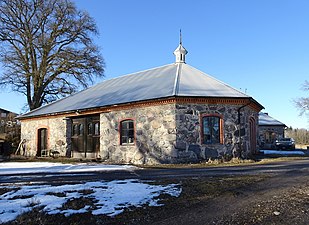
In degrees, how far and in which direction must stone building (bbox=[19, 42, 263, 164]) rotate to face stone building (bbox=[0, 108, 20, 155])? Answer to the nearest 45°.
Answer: approximately 90° to its right

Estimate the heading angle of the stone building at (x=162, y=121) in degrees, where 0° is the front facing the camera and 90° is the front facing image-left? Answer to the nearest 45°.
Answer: approximately 45°

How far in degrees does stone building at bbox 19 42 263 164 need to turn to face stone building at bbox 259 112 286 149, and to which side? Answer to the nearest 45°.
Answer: approximately 180°
